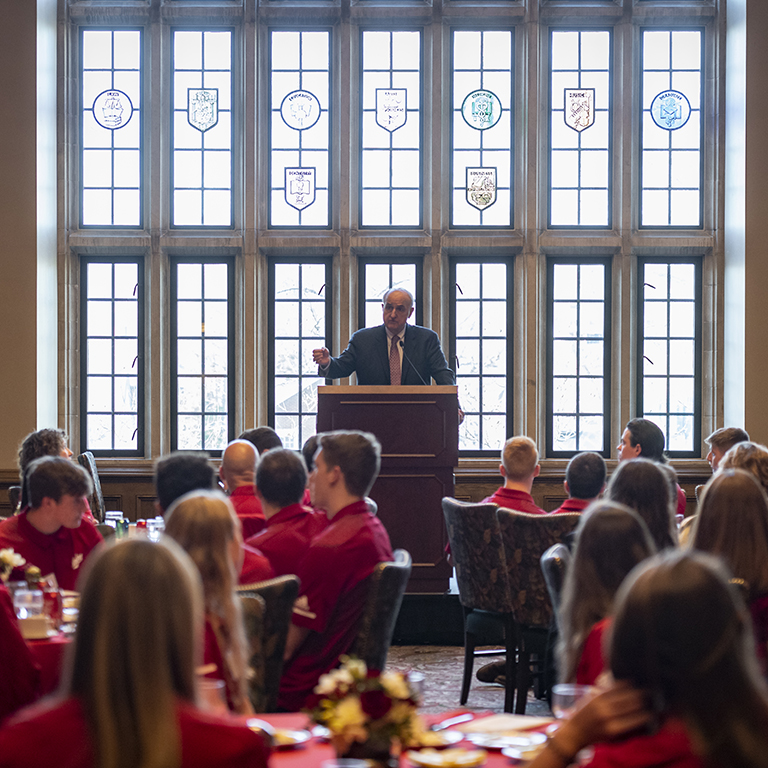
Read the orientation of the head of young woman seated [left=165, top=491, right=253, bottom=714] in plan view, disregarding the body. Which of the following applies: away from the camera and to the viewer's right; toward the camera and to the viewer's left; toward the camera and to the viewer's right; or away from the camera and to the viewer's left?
away from the camera and to the viewer's right

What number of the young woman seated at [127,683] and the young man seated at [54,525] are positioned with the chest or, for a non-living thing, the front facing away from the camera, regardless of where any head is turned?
1

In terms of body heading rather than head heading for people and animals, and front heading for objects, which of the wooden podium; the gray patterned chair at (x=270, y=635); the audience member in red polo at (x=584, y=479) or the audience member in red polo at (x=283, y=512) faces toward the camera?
the wooden podium

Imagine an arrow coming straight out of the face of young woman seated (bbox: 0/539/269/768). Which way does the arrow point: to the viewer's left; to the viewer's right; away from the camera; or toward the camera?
away from the camera

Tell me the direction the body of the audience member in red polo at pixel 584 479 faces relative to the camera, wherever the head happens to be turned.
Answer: away from the camera

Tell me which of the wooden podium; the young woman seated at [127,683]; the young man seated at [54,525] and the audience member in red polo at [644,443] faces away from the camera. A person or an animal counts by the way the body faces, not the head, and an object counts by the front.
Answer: the young woman seated

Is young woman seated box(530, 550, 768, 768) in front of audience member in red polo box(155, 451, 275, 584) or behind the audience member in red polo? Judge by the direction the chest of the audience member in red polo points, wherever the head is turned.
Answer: behind

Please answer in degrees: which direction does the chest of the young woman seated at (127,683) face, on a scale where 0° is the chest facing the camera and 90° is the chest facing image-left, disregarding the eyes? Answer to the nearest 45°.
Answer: approximately 180°

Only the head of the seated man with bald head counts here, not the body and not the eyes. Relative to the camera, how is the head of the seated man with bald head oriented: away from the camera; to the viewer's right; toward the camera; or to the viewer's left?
away from the camera

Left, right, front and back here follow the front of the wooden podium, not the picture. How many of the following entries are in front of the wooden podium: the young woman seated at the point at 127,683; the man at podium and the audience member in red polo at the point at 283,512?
2
